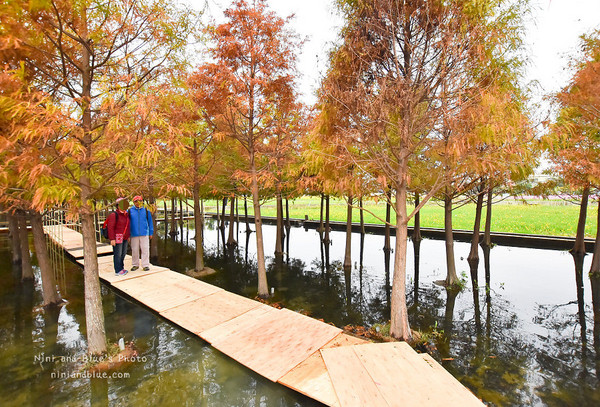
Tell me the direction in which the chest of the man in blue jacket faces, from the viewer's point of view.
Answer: toward the camera

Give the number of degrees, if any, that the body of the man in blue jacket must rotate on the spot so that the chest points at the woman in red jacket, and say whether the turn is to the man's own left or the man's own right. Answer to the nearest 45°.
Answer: approximately 45° to the man's own right
